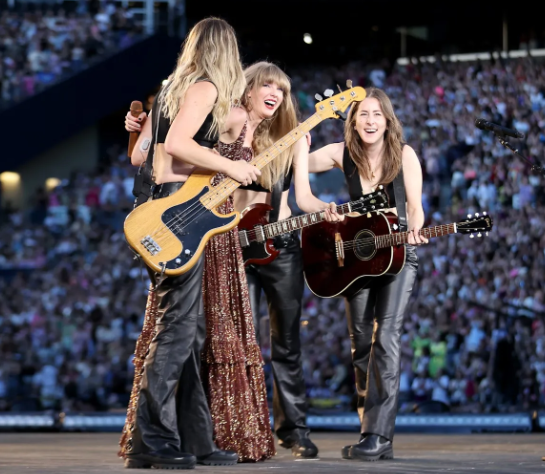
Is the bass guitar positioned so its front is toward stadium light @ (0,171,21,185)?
no

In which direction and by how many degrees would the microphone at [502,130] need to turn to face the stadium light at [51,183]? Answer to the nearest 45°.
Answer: approximately 45° to its right

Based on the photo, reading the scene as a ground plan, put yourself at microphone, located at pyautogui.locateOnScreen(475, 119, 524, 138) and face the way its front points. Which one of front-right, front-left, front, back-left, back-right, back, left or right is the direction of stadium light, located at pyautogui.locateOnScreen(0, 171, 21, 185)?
front-right

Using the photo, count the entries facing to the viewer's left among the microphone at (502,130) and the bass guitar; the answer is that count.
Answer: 1

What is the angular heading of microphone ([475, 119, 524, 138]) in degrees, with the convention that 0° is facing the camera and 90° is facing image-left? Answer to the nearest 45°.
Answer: approximately 90°

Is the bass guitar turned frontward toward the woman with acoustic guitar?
no

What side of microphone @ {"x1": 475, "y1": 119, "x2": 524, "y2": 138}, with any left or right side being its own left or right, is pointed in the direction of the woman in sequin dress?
front

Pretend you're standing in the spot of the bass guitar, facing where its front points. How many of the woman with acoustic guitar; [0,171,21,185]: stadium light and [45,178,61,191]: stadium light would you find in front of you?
0

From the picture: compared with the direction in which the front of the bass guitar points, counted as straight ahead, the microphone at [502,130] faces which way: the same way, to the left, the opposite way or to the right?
to the right

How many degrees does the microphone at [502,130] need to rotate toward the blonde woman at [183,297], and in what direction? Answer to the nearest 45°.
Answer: approximately 45° to its left

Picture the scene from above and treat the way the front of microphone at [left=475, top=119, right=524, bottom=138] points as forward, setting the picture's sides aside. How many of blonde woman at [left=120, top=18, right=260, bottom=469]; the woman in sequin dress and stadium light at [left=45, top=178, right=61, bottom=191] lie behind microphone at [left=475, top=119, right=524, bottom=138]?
0

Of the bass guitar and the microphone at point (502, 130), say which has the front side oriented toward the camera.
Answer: the bass guitar

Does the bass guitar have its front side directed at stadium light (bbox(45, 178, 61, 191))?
no

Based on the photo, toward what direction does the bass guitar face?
toward the camera

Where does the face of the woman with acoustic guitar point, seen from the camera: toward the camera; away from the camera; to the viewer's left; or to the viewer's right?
toward the camera
